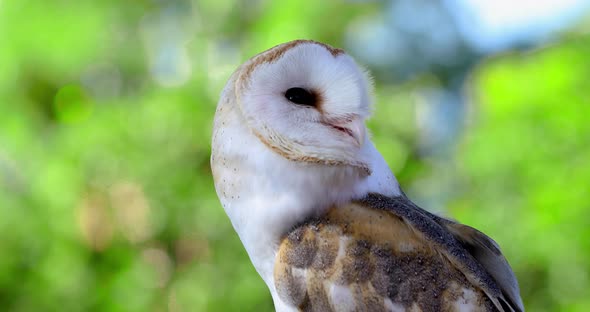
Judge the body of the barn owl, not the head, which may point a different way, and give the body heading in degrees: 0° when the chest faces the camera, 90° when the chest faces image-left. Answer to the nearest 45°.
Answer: approximately 90°
